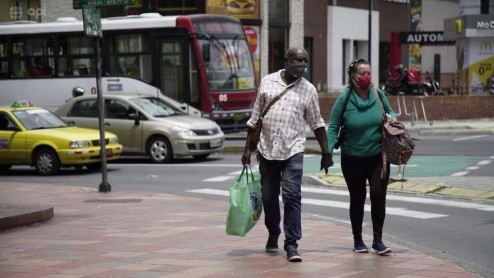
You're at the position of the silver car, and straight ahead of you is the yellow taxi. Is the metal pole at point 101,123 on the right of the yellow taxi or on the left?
left

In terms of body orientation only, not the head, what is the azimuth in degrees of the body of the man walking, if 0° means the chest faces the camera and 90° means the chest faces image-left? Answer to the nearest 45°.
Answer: approximately 0°

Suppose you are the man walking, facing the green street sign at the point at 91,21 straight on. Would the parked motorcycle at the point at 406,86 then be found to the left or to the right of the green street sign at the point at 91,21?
right

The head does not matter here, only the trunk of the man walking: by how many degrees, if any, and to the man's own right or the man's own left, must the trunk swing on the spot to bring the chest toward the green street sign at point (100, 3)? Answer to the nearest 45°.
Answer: approximately 135° to the man's own right

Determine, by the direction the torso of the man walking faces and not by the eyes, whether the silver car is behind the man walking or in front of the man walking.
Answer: behind

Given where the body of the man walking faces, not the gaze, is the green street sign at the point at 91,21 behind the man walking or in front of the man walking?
behind
